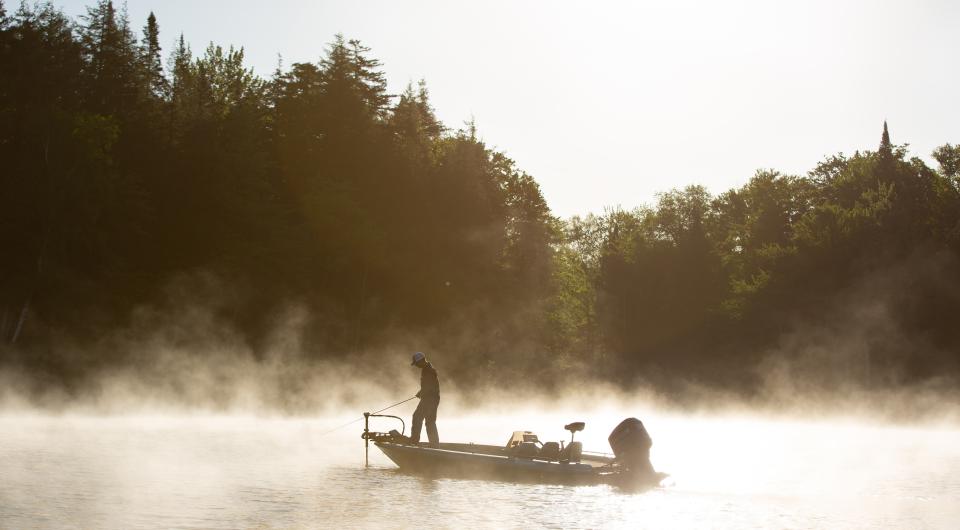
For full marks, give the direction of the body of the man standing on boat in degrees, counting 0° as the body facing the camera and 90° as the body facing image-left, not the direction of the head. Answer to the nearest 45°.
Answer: approximately 90°

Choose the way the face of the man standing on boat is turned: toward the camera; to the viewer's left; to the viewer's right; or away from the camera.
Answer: to the viewer's left

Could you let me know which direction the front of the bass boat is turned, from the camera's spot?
facing to the left of the viewer

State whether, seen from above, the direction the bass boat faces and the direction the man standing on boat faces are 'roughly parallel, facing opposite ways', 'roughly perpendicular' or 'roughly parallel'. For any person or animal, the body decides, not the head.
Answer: roughly parallel
